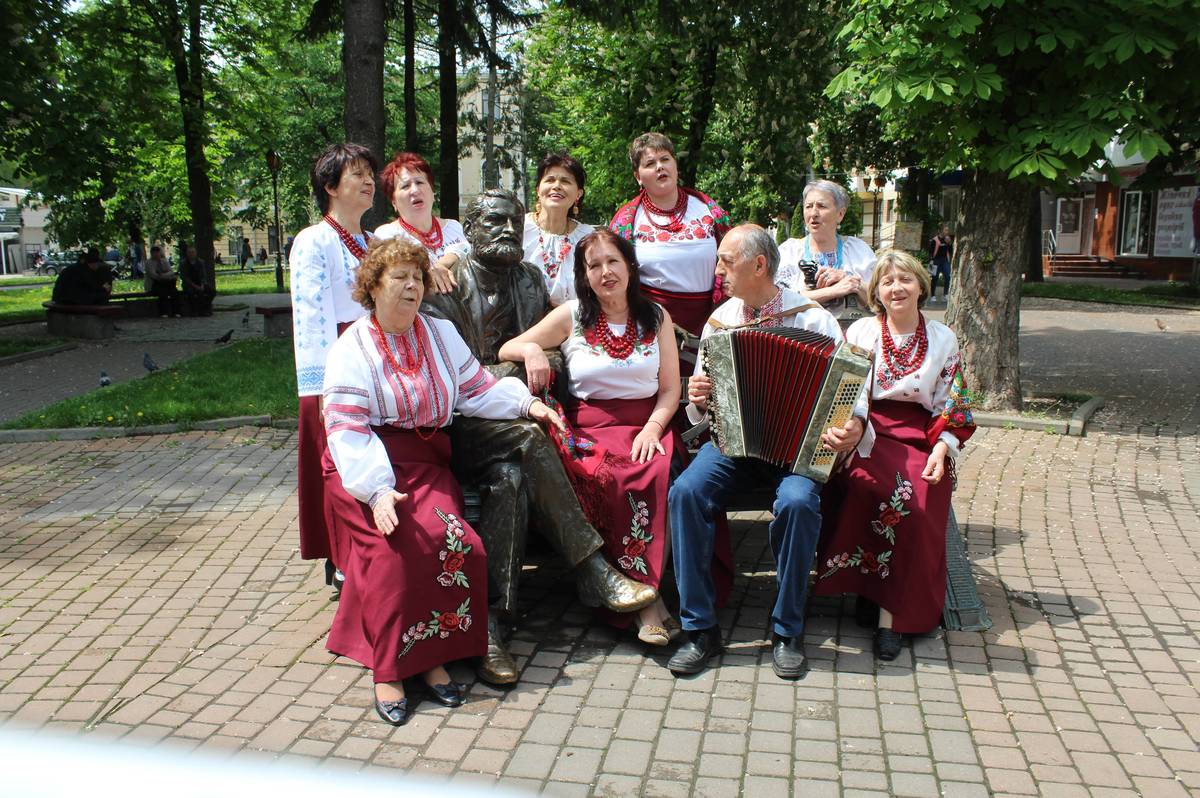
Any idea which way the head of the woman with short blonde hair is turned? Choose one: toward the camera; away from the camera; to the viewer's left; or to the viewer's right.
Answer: toward the camera

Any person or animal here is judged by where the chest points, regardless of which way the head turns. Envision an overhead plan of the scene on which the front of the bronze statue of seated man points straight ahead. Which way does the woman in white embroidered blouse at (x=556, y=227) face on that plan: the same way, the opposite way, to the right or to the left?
the same way

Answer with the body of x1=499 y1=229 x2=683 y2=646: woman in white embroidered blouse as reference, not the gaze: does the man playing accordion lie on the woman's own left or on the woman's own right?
on the woman's own left

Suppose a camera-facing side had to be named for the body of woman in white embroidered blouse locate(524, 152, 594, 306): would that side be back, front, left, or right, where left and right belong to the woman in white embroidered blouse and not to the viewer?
front

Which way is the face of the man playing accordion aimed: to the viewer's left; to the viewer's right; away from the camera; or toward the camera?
to the viewer's left

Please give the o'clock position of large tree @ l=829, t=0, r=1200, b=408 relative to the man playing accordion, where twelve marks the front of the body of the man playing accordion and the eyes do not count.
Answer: The large tree is roughly at 7 o'clock from the man playing accordion.

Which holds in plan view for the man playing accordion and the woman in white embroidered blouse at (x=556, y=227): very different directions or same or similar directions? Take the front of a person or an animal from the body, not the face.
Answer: same or similar directions

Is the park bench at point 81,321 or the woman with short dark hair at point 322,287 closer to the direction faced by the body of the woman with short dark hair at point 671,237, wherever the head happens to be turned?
the woman with short dark hair

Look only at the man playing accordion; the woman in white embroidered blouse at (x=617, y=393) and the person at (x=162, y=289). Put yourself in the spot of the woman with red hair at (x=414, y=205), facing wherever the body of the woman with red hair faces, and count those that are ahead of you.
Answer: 2

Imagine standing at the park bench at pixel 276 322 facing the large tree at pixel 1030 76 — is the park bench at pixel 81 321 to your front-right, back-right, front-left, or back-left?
back-right

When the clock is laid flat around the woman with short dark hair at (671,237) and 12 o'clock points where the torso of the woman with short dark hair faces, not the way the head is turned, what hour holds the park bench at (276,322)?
The park bench is roughly at 5 o'clock from the woman with short dark hair.

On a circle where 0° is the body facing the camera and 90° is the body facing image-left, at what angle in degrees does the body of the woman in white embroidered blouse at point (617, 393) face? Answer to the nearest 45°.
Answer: approximately 0°

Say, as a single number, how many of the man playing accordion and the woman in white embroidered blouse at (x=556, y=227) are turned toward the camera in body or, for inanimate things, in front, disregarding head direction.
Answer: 2

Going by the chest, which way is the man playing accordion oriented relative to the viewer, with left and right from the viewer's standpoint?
facing the viewer

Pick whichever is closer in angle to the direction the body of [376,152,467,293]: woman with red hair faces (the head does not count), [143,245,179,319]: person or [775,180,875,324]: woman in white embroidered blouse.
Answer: the woman in white embroidered blouse

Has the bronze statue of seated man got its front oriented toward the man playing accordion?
no

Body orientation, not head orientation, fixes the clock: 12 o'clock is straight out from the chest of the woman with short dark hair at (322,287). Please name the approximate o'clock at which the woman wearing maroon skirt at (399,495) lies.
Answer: The woman wearing maroon skirt is roughly at 1 o'clock from the woman with short dark hair.
